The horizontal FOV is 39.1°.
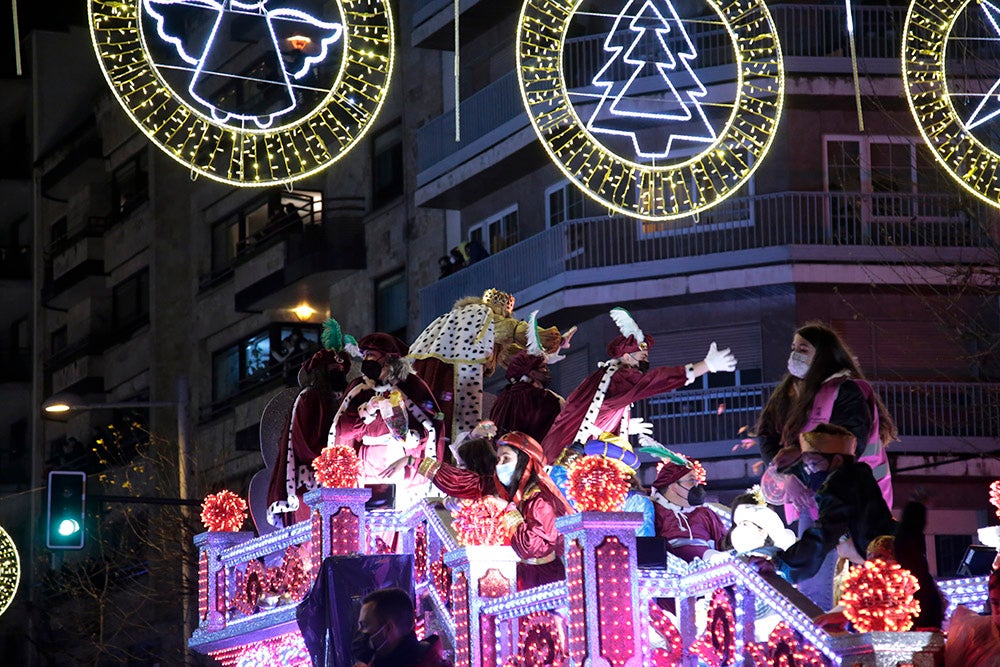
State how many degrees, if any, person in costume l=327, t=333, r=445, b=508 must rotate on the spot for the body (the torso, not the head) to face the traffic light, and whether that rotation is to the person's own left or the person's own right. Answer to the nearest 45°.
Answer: approximately 90° to the person's own right

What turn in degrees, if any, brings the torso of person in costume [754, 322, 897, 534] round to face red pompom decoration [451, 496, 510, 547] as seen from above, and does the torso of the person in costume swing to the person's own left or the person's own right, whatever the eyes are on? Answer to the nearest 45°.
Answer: approximately 45° to the person's own right

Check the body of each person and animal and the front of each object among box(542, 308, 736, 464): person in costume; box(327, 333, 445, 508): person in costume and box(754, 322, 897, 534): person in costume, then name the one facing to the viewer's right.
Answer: box(542, 308, 736, 464): person in costume

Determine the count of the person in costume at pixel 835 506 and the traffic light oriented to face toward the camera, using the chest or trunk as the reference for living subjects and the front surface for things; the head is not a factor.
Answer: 1

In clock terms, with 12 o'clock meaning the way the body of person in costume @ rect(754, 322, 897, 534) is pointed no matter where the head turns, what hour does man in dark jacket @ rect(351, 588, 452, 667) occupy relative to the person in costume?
The man in dark jacket is roughly at 1 o'clock from the person in costume.

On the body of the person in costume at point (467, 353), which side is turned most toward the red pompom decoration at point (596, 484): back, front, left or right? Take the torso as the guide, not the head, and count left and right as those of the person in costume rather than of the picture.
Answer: right

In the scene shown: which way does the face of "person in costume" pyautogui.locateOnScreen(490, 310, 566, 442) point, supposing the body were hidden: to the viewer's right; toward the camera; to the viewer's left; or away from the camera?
away from the camera

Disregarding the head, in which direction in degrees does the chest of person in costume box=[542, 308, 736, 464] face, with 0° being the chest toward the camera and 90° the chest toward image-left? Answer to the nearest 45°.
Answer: approximately 270°

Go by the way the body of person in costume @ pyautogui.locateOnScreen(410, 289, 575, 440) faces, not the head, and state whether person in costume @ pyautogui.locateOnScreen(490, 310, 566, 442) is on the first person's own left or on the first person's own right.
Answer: on the first person's own right

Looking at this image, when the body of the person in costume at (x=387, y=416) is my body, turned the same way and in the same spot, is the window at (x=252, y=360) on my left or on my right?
on my right
